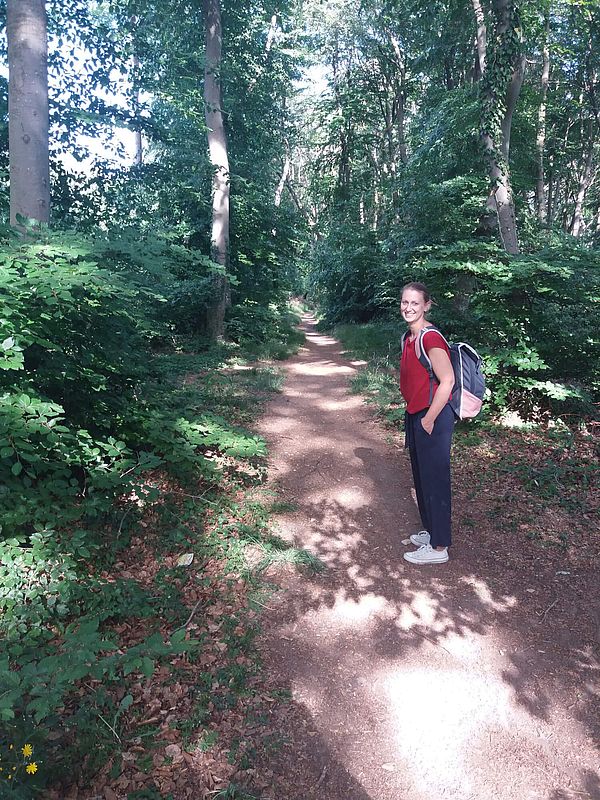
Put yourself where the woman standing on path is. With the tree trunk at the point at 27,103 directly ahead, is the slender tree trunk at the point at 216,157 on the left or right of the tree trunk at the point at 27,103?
right

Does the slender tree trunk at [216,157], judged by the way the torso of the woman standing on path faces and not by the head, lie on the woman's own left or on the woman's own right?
on the woman's own right

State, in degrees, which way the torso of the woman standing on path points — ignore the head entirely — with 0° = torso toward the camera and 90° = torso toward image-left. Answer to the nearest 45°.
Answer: approximately 90°

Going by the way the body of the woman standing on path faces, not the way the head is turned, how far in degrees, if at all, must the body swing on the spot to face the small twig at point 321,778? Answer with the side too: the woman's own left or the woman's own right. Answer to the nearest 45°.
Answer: approximately 90° to the woman's own left

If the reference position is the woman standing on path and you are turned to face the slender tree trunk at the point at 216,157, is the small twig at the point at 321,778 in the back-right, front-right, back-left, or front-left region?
back-left

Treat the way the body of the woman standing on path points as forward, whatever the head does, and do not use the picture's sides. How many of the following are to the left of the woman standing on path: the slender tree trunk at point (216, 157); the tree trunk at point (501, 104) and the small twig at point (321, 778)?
1

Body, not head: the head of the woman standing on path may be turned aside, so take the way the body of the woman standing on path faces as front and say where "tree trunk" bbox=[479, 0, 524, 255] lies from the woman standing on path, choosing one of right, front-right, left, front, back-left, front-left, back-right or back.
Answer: right

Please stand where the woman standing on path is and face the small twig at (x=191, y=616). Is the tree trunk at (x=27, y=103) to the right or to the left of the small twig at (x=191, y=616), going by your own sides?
right

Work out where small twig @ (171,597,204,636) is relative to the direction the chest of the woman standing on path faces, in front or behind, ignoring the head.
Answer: in front

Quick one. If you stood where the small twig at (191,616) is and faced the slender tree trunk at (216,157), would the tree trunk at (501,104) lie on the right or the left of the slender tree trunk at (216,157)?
right

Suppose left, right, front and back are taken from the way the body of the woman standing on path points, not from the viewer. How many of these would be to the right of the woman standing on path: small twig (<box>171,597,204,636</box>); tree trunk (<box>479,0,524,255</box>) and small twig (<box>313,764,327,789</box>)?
1
